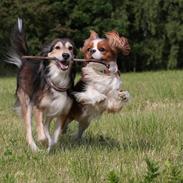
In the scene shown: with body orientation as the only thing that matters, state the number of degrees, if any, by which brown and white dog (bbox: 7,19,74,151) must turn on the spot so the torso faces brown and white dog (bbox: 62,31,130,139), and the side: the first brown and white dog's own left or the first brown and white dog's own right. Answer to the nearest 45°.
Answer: approximately 45° to the first brown and white dog's own left
